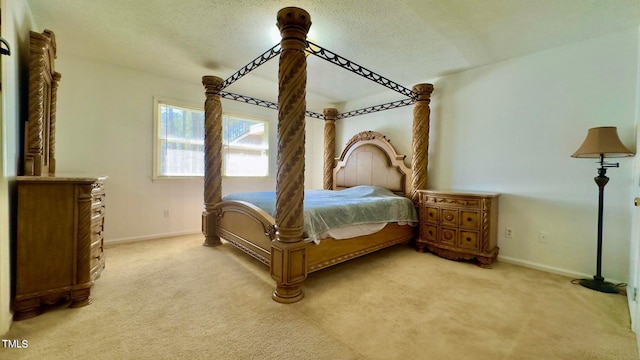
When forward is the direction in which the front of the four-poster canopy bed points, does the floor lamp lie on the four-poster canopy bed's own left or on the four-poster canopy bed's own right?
on the four-poster canopy bed's own left

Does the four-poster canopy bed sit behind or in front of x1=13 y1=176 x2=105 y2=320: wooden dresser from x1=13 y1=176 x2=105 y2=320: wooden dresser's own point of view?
in front

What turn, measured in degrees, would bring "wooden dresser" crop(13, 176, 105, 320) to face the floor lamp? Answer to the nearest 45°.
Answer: approximately 45° to its right

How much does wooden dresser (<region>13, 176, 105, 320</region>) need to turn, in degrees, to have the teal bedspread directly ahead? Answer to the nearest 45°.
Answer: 0° — it already faces it

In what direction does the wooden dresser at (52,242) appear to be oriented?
to the viewer's right

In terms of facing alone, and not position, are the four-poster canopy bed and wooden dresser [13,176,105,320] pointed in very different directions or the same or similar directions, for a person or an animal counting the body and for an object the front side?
very different directions

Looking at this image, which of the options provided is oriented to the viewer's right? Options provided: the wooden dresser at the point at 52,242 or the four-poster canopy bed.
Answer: the wooden dresser

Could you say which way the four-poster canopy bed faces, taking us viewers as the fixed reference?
facing the viewer and to the left of the viewer

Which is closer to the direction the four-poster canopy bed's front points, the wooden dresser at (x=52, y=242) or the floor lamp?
the wooden dresser

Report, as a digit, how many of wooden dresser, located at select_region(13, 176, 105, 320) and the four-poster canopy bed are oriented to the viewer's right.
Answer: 1
